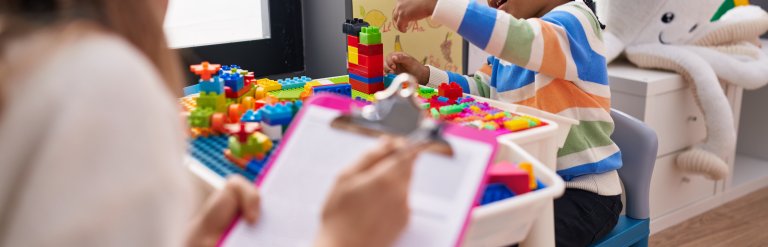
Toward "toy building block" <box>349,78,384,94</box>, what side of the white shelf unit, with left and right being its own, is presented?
right

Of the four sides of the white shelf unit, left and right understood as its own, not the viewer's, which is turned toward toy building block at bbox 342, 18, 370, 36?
right

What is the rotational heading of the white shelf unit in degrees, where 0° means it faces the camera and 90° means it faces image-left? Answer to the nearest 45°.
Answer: approximately 315°

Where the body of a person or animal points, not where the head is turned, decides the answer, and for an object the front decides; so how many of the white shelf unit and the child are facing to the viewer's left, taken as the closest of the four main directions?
1

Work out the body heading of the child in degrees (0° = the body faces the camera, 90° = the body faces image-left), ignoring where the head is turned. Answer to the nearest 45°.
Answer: approximately 90°

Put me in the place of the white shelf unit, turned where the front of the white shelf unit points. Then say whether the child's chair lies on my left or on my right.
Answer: on my right

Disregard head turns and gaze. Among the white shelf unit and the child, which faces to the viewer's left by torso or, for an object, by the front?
the child
